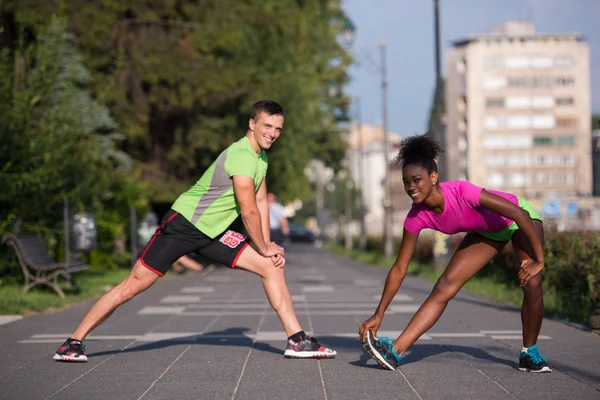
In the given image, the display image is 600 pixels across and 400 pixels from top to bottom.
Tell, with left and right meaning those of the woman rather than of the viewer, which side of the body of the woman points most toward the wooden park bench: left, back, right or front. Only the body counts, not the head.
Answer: right

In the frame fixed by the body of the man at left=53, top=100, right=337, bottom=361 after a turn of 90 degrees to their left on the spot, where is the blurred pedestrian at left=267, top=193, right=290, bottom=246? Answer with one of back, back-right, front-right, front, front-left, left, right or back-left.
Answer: front

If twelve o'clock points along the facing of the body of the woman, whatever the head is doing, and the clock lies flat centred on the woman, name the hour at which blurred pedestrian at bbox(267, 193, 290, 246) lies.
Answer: The blurred pedestrian is roughly at 4 o'clock from the woman.

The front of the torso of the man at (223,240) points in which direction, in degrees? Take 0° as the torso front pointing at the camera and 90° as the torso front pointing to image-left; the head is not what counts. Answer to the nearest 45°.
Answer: approximately 270°

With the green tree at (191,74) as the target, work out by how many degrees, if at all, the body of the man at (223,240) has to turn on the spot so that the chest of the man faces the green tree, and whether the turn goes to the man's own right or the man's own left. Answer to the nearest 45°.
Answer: approximately 90° to the man's own left

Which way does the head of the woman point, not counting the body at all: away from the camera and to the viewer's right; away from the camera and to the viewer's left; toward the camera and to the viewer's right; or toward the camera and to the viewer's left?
toward the camera and to the viewer's left

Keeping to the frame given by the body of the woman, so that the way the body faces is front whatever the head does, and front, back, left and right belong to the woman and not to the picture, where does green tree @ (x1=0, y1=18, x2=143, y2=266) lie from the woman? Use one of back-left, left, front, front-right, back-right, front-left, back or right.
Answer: right

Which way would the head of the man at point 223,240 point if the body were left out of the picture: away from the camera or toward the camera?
toward the camera

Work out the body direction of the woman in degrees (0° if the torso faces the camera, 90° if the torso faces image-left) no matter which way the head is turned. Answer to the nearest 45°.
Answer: approximately 45°
